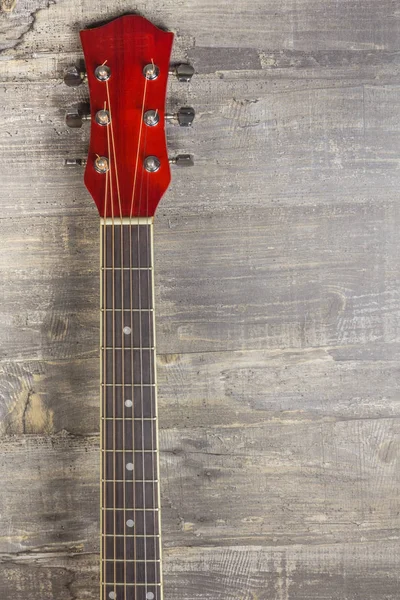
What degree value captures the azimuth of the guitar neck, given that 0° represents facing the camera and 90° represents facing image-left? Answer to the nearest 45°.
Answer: approximately 0°
